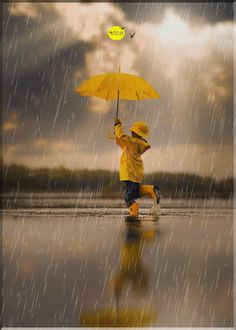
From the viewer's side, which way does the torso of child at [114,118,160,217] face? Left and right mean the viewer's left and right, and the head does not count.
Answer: facing away from the viewer and to the left of the viewer
